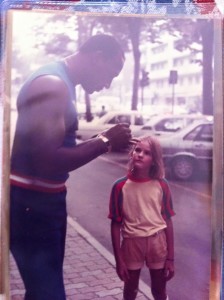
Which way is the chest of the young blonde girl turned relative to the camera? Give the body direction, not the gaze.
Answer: toward the camera

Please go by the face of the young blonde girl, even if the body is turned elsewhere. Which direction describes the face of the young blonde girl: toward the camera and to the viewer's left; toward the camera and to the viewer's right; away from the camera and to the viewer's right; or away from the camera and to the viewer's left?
toward the camera and to the viewer's left
